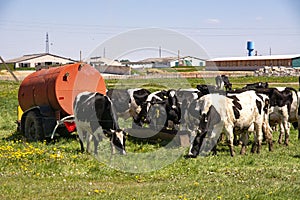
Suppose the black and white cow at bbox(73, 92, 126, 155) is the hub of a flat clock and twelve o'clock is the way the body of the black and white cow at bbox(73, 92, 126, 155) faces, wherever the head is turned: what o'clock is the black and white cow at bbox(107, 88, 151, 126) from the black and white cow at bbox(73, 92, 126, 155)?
the black and white cow at bbox(107, 88, 151, 126) is roughly at 8 o'clock from the black and white cow at bbox(73, 92, 126, 155).

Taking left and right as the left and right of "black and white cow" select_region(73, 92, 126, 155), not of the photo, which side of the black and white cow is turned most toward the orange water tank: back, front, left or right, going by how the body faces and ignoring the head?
back

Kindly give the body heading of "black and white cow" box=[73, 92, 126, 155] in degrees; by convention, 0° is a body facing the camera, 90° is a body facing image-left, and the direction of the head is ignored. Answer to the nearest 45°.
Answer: approximately 315°
